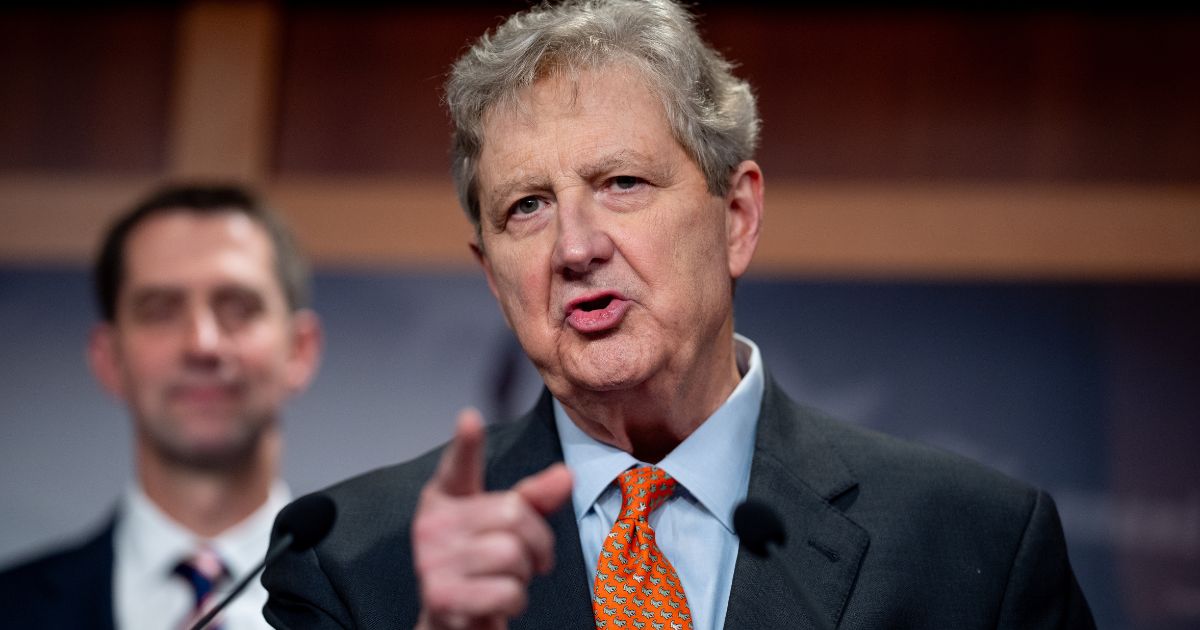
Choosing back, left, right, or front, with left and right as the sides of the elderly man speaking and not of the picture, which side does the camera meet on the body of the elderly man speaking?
front

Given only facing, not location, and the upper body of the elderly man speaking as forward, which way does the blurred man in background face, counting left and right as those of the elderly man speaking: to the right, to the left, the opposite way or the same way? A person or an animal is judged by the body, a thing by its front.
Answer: the same way

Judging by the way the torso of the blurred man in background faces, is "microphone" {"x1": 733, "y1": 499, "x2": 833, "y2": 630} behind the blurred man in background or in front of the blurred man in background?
in front

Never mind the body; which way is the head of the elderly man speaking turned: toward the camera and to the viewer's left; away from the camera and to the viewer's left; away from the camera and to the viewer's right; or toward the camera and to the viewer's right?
toward the camera and to the viewer's left

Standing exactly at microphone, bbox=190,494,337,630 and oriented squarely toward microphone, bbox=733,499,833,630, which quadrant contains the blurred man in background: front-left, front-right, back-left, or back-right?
back-left

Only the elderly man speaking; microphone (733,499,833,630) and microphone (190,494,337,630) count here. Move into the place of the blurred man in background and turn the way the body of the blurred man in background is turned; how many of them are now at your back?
0

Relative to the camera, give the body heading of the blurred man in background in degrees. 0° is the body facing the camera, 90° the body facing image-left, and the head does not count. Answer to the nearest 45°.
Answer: approximately 0°

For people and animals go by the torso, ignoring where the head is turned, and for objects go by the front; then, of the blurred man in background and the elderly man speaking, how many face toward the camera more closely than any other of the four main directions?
2

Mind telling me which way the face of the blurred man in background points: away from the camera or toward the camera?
toward the camera

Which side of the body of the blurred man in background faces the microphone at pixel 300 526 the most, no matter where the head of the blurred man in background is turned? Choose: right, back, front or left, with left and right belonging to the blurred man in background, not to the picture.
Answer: front

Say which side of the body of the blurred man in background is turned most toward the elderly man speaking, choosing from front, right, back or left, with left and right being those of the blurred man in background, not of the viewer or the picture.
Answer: front
